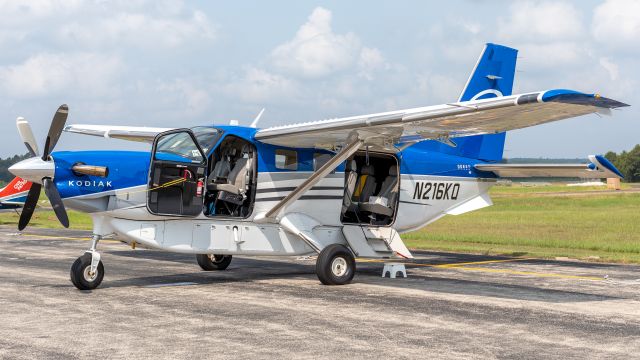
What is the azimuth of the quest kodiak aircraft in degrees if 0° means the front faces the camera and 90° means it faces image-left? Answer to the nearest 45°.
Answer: approximately 45°

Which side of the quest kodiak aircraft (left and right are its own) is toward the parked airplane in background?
right
